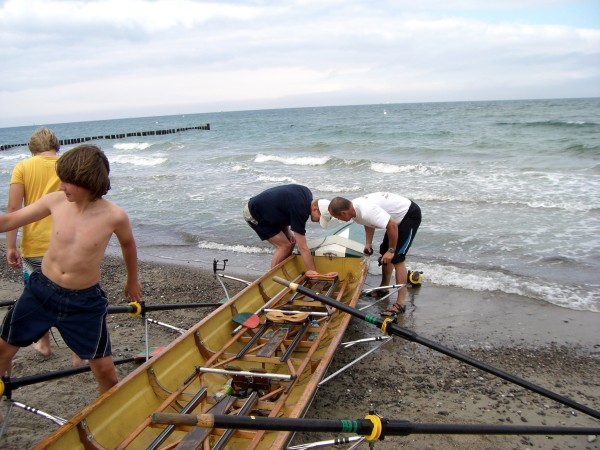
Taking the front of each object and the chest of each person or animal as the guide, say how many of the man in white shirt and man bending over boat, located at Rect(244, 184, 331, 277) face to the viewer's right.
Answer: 1

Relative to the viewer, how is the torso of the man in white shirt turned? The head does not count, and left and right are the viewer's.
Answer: facing to the left of the viewer

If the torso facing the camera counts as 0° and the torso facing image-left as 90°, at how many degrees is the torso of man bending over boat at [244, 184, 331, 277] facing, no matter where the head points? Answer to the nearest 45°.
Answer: approximately 270°

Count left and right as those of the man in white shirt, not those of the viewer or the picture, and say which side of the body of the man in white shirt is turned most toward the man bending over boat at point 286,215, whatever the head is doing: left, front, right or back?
front

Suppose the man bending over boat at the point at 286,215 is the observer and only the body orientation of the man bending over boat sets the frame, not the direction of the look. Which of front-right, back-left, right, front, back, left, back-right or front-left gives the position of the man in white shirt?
front

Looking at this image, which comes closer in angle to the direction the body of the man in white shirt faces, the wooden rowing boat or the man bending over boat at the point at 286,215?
the man bending over boat

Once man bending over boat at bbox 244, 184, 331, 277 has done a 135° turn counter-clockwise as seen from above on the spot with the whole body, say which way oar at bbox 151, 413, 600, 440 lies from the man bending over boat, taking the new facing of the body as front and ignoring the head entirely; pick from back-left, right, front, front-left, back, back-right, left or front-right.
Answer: back-left

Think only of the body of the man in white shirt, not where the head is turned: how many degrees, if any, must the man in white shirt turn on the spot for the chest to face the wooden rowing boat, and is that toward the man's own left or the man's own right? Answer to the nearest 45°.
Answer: approximately 45° to the man's own left

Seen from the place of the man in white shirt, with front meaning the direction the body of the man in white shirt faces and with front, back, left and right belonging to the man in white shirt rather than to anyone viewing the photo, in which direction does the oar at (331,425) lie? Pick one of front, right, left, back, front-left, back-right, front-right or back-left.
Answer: left

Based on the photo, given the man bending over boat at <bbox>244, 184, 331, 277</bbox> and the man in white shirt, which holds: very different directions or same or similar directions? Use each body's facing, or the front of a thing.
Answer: very different directions

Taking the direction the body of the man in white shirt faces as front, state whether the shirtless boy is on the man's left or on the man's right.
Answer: on the man's left
